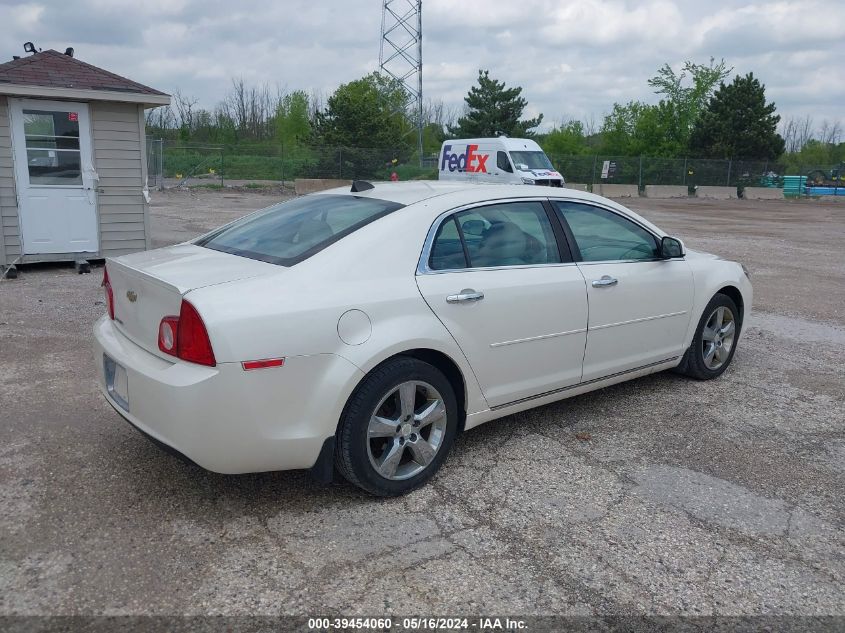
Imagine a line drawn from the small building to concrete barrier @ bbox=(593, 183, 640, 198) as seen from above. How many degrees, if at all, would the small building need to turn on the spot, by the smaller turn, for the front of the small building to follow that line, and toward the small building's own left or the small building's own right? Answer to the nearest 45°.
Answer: approximately 135° to the small building's own left

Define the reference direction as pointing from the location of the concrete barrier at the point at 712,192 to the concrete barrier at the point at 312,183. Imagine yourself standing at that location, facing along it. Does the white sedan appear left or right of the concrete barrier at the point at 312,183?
left

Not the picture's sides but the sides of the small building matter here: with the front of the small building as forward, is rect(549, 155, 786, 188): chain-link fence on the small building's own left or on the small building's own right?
on the small building's own left

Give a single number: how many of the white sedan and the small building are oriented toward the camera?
1

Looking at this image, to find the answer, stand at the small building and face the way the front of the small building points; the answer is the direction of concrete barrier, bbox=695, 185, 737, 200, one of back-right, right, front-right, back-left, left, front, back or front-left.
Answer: back-left

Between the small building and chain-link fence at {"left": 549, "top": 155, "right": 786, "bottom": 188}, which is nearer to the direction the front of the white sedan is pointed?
the chain-link fence

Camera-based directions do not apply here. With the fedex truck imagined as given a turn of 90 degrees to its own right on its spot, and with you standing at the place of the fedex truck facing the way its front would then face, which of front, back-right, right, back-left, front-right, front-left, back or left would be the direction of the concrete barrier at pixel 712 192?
back

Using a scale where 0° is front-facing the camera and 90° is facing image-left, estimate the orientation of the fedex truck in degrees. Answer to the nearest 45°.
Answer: approximately 315°

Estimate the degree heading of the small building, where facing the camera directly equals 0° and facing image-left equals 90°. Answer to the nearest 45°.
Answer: approximately 0°

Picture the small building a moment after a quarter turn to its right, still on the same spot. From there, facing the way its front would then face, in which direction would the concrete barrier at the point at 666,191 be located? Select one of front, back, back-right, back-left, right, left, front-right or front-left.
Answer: back-right

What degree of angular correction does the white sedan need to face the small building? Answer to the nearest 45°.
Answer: approximately 90° to its left

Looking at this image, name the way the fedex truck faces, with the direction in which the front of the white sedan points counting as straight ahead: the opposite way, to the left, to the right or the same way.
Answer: to the right

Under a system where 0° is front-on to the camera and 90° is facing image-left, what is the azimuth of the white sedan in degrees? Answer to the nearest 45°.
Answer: approximately 225°

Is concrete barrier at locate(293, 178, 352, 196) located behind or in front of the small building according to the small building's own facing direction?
behind
